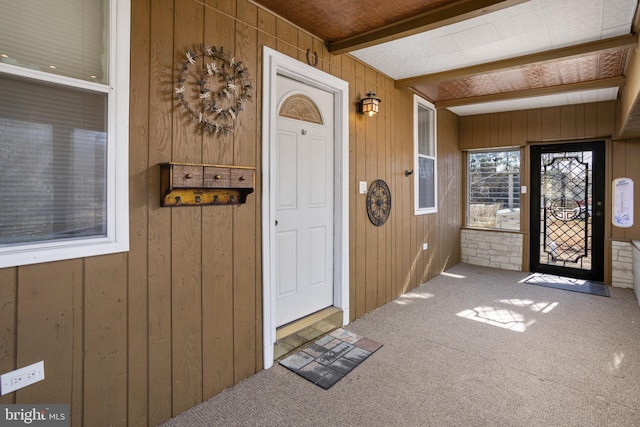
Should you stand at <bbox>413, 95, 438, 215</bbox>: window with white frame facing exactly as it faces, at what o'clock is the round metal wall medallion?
The round metal wall medallion is roughly at 2 o'clock from the window with white frame.

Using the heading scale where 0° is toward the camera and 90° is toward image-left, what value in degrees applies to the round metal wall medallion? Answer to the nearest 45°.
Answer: approximately 315°

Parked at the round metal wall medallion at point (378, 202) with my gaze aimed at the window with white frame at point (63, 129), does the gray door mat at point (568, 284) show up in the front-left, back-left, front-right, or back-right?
back-left

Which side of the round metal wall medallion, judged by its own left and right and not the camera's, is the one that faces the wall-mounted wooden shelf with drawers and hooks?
right

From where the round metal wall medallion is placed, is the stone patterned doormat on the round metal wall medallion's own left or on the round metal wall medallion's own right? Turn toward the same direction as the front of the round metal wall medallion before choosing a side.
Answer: on the round metal wall medallion's own right

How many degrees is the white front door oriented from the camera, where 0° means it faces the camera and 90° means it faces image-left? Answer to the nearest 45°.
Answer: approximately 315°

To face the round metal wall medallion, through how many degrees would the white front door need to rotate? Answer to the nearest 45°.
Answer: approximately 90° to its left

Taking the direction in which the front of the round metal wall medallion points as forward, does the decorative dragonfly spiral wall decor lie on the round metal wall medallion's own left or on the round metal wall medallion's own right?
on the round metal wall medallion's own right
